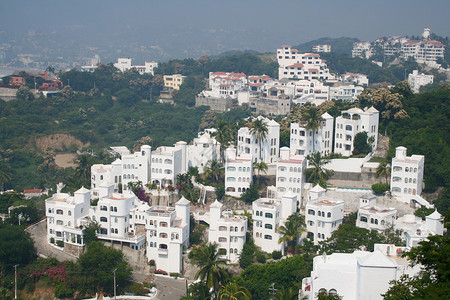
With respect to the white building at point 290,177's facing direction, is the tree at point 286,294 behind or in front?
in front

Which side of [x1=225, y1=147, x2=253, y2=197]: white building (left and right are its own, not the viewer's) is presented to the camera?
front

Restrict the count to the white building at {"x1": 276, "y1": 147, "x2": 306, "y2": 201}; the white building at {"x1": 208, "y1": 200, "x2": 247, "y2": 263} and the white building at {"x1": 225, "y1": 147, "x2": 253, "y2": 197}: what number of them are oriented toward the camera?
3

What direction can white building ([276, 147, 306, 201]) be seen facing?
toward the camera

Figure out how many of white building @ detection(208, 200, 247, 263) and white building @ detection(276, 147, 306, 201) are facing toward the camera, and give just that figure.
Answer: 2

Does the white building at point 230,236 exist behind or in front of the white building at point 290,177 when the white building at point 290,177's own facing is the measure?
in front

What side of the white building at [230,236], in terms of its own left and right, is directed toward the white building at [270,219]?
left

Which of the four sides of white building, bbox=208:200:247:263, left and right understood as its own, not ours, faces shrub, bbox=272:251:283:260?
left

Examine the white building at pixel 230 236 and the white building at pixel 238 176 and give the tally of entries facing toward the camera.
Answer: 2

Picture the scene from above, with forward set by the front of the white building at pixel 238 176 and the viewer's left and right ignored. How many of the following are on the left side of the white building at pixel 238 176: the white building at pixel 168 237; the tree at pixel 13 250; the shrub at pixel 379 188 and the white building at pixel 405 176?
2

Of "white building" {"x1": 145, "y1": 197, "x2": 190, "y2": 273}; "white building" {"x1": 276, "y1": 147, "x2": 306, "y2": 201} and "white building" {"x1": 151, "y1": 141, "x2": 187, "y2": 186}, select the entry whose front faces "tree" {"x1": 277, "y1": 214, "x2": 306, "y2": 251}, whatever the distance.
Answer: "white building" {"x1": 276, "y1": 147, "x2": 306, "y2": 201}

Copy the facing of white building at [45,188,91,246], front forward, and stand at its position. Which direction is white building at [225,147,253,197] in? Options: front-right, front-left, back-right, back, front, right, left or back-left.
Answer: back-left

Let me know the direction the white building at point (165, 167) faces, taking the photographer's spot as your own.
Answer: facing the viewer and to the left of the viewer

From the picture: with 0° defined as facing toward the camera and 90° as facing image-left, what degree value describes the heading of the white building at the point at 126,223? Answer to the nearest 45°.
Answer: approximately 45°

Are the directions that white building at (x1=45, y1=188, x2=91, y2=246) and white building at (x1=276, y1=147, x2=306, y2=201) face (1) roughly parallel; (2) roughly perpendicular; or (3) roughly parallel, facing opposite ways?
roughly parallel

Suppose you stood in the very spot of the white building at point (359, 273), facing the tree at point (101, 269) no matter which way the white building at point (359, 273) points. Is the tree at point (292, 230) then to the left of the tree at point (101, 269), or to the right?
right

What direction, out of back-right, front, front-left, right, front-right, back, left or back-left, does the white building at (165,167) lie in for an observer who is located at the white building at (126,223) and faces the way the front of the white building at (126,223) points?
back

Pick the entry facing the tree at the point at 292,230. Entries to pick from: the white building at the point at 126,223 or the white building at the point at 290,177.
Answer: the white building at the point at 290,177
